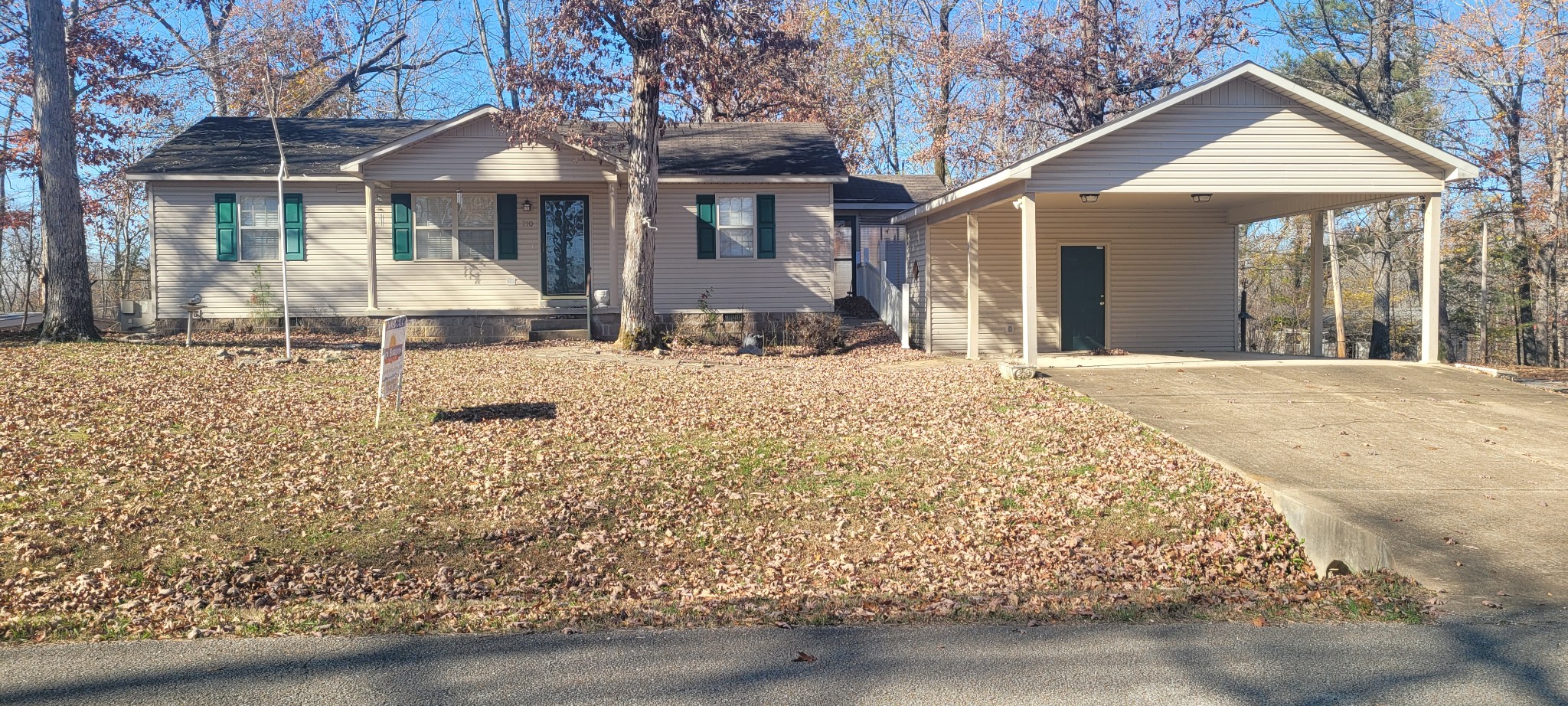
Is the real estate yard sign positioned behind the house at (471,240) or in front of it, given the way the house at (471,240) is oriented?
in front

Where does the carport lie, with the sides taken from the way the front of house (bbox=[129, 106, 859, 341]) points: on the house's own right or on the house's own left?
on the house's own left

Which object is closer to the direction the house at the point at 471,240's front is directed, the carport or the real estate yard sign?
the real estate yard sign

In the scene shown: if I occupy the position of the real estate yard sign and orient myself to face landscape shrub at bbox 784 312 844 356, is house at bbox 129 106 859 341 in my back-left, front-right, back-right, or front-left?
front-left

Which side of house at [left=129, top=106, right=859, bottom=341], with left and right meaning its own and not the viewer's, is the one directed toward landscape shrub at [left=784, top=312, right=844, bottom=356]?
left

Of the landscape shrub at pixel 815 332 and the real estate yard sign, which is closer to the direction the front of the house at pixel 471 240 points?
the real estate yard sign

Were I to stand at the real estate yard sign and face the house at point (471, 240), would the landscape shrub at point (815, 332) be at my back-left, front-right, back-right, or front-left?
front-right

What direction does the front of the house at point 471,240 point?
toward the camera

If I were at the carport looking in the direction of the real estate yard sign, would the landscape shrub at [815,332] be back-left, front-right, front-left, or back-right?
front-right

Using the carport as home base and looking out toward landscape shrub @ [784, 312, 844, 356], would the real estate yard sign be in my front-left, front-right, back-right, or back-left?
front-left

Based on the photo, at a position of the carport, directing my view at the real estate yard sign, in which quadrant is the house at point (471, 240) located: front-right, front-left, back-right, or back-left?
front-right
